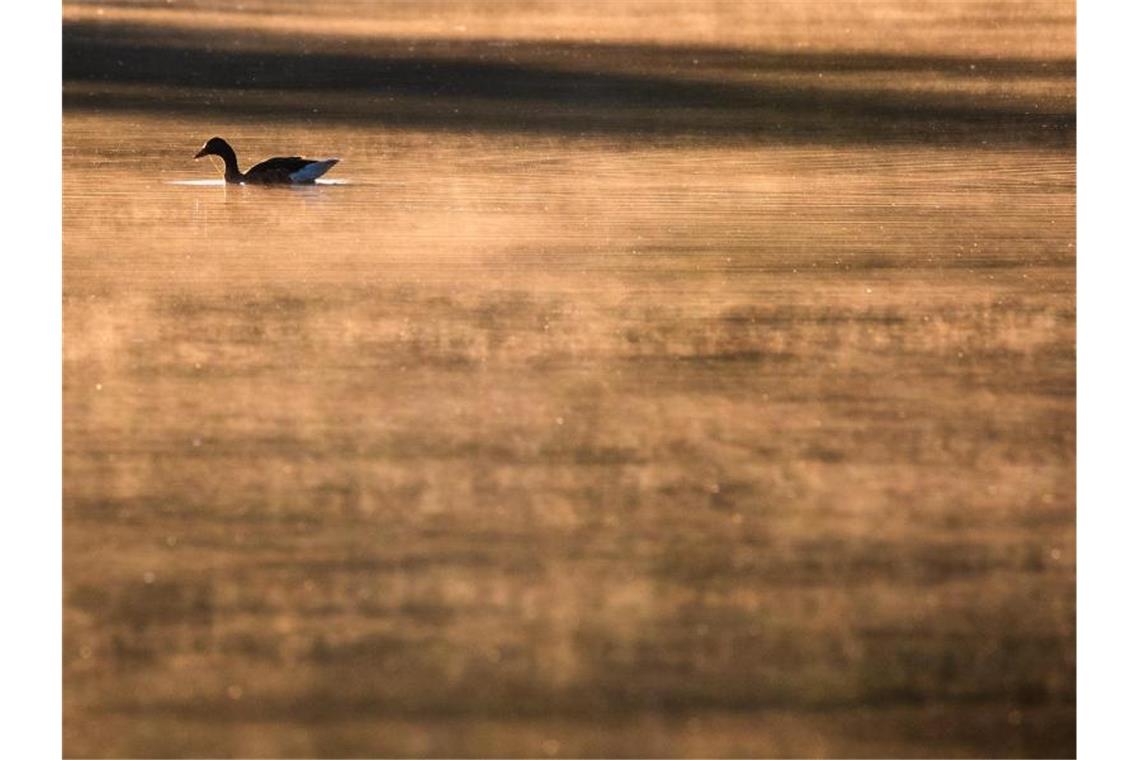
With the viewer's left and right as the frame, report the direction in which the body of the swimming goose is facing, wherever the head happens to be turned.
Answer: facing to the left of the viewer
